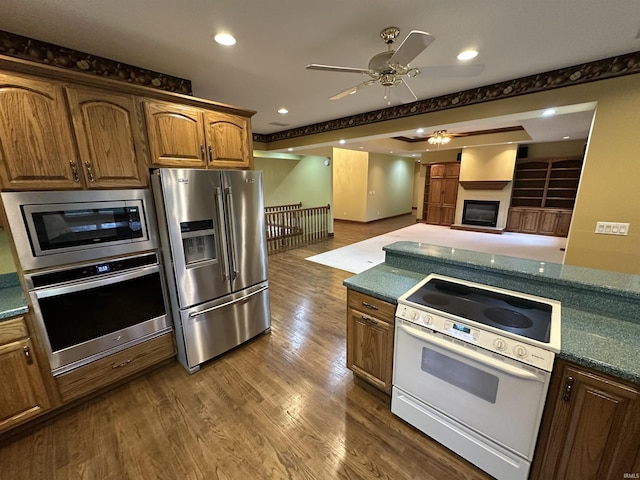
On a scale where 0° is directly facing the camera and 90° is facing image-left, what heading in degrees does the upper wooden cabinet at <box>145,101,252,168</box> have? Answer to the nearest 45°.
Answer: approximately 315°

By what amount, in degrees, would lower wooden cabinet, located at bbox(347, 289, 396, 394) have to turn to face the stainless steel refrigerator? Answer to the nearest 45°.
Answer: approximately 45° to its right

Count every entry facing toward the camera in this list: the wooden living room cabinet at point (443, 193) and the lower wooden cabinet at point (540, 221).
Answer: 2

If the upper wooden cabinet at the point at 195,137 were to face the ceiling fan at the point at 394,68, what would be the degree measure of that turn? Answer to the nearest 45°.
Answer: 0° — it already faces it

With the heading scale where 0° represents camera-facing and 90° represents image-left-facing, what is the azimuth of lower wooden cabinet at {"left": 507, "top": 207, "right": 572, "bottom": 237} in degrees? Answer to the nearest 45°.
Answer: approximately 0°
